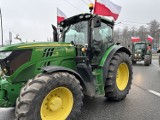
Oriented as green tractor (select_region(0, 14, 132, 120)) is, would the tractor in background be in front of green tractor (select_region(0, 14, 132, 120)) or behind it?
behind

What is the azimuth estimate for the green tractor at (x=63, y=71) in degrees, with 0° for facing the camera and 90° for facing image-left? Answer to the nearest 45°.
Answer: approximately 45°

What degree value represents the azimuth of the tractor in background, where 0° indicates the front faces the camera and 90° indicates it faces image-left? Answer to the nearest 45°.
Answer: approximately 45°
